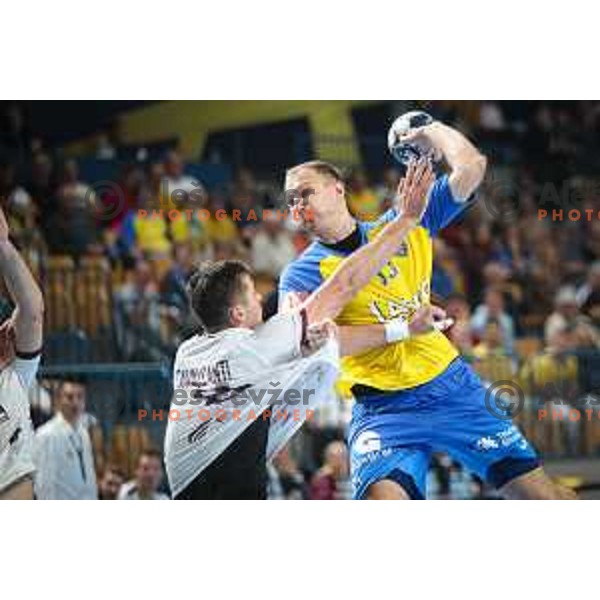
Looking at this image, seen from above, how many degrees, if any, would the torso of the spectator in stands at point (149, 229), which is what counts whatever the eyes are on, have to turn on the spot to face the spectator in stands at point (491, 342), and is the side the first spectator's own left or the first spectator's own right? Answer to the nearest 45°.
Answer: approximately 90° to the first spectator's own left

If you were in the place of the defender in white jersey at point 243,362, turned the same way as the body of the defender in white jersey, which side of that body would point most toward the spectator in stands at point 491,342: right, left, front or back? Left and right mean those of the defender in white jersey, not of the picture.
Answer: front

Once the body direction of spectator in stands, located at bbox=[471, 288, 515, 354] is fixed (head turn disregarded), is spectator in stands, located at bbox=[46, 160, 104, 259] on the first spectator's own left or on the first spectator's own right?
on the first spectator's own right

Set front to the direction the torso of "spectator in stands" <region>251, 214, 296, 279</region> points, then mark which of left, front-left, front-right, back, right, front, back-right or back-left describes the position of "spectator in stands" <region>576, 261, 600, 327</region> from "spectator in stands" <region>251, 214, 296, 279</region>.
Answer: back-left

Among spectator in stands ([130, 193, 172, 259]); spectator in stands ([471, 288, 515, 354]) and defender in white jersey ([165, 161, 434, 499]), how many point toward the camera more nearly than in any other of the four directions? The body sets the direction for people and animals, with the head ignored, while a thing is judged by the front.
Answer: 2

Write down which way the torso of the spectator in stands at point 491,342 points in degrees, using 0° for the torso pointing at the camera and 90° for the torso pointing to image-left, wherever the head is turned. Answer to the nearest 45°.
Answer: approximately 0°

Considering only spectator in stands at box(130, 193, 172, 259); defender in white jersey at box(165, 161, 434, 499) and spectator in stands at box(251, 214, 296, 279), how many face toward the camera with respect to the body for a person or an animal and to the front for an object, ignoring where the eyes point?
2

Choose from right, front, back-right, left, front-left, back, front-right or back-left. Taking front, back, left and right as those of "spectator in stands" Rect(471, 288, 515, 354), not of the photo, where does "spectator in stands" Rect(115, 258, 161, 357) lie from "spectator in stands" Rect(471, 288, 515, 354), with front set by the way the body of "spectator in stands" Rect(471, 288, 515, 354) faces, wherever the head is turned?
front-right

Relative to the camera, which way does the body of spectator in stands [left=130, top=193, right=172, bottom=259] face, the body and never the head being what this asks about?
toward the camera

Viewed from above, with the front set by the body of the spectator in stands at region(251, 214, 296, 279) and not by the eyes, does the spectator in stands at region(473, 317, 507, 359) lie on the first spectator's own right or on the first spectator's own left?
on the first spectator's own left
